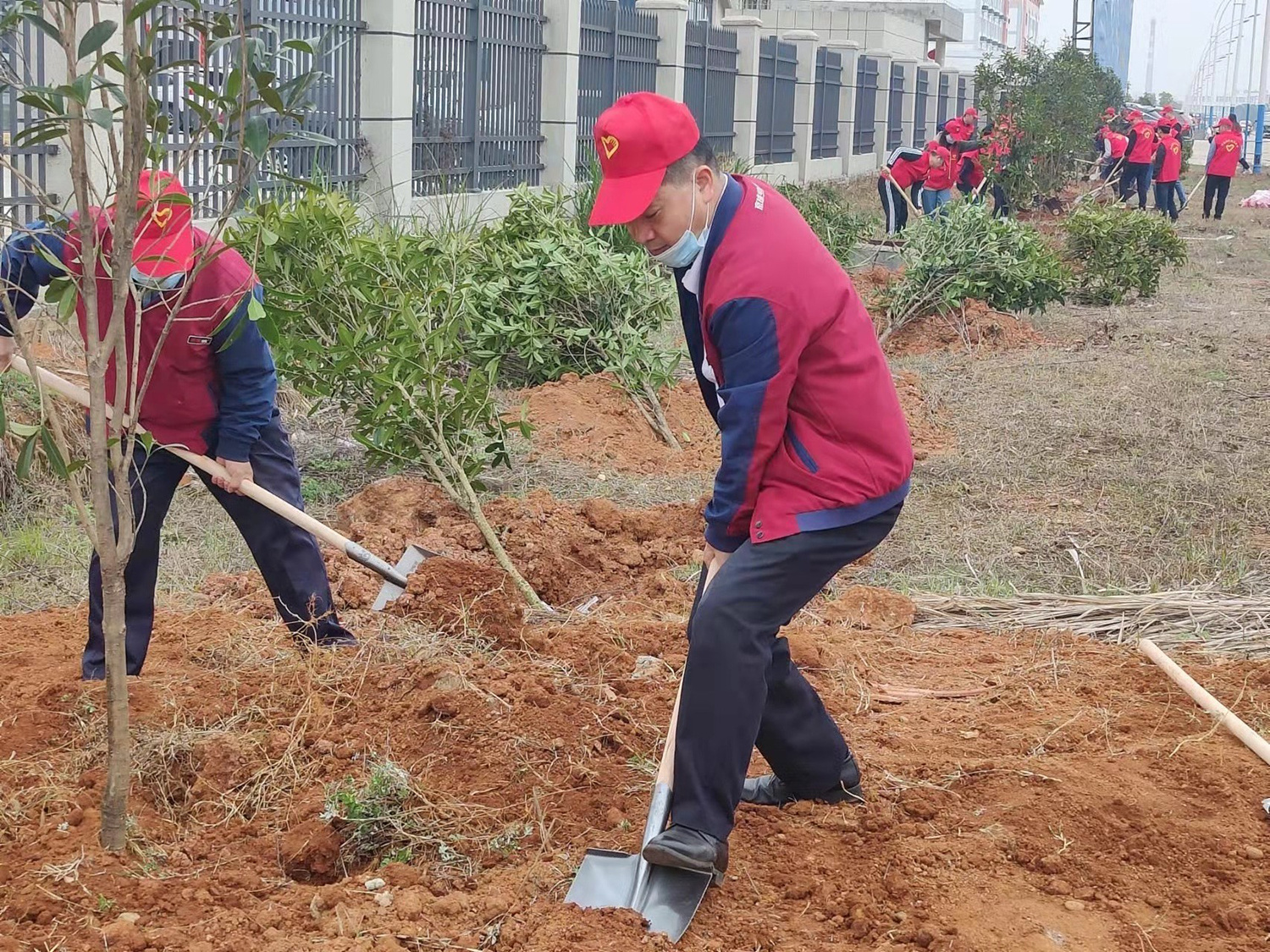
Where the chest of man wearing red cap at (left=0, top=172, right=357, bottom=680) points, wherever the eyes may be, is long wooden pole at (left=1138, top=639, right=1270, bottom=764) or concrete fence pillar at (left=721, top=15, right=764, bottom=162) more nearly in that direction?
the long wooden pole
